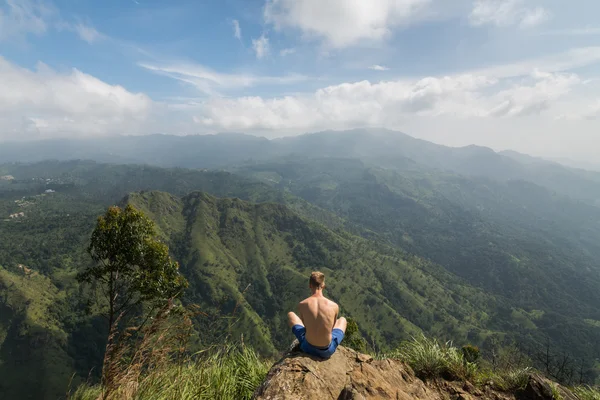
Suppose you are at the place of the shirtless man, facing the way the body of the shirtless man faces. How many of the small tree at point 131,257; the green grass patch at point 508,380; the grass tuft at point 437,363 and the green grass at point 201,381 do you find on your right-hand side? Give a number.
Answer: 2

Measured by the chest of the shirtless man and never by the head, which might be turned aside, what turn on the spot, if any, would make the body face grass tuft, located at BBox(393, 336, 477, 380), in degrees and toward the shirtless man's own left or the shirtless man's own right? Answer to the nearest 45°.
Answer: approximately 90° to the shirtless man's own right

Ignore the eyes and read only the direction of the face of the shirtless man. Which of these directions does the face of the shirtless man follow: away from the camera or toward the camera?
away from the camera

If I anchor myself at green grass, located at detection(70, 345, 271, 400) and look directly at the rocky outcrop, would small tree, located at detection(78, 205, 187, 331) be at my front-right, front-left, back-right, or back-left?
back-left

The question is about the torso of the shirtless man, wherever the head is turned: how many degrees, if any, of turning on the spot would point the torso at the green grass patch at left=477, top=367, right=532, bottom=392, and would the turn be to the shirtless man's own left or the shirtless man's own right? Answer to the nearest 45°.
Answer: approximately 90° to the shirtless man's own right

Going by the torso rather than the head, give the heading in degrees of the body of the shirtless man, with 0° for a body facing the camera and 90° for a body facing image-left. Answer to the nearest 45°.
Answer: approximately 180°

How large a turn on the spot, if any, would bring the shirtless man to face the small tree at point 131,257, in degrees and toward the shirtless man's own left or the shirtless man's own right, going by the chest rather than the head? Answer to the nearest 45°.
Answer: approximately 45° to the shirtless man's own left

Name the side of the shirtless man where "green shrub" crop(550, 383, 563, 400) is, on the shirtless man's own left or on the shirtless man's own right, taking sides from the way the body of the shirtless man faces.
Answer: on the shirtless man's own right

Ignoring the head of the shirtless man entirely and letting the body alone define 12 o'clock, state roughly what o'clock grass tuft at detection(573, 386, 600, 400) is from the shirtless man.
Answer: The grass tuft is roughly at 3 o'clock from the shirtless man.

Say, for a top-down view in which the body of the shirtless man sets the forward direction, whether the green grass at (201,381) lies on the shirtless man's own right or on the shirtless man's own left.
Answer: on the shirtless man's own left
